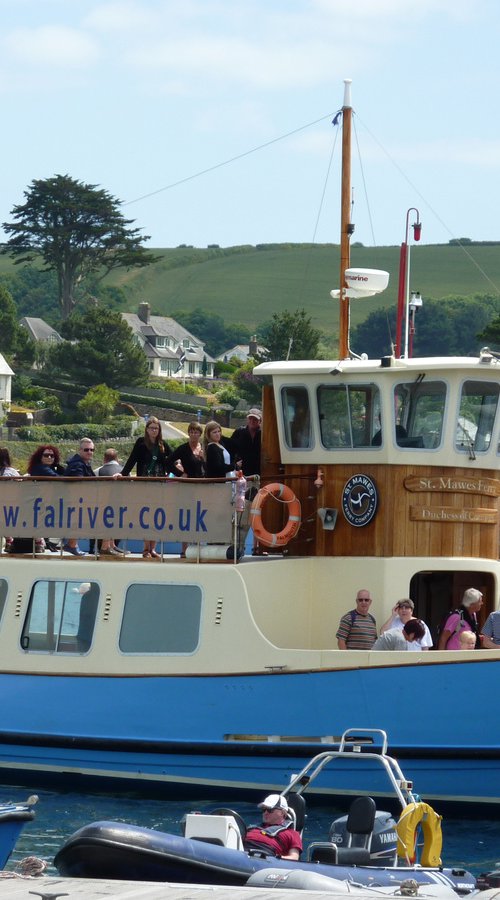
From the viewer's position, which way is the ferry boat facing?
facing to the right of the viewer

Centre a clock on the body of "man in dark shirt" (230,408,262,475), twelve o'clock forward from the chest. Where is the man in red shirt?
The man in red shirt is roughly at 12 o'clock from the man in dark shirt.

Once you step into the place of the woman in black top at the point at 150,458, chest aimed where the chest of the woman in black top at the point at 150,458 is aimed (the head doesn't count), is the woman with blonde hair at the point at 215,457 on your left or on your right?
on your left

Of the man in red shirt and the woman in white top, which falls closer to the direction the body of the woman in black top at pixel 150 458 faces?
the man in red shirt

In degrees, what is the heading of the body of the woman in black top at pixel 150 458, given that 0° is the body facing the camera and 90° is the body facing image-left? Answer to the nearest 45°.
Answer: approximately 0°

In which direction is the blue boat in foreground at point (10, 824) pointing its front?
to the viewer's right

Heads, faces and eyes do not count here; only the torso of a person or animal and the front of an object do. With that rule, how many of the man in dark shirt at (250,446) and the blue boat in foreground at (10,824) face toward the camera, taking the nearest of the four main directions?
1

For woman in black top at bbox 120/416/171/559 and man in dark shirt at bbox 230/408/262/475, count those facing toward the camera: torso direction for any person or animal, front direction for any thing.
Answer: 2

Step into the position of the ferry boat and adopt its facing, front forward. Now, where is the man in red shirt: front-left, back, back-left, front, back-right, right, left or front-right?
right

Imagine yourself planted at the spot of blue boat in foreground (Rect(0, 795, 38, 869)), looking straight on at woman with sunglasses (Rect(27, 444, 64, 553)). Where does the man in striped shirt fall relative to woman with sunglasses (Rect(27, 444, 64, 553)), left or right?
right

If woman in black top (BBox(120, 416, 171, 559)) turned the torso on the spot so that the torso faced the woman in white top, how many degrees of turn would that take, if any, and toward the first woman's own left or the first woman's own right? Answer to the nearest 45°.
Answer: approximately 45° to the first woman's own left
